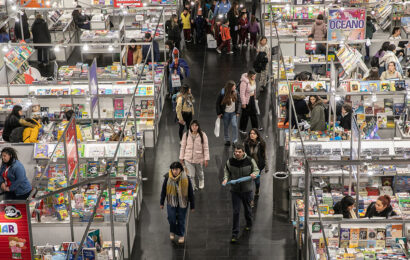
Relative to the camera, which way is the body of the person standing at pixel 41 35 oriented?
away from the camera

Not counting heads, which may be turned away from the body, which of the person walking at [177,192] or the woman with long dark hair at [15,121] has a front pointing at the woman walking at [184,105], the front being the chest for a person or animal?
the woman with long dark hair

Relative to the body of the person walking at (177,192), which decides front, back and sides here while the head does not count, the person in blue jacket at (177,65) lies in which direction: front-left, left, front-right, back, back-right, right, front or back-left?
back

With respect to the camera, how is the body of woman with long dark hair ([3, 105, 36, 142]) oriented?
to the viewer's right

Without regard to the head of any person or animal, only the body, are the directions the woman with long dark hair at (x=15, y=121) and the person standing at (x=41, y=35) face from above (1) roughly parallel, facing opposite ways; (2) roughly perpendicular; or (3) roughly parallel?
roughly perpendicular

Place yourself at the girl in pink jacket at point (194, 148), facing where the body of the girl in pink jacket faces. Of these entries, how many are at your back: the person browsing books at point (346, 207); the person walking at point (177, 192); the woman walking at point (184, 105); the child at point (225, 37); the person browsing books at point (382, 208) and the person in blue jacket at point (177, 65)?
3

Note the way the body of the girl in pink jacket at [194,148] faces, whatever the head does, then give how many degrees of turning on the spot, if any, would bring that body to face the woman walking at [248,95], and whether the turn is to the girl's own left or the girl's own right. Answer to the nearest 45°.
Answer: approximately 135° to the girl's own left
